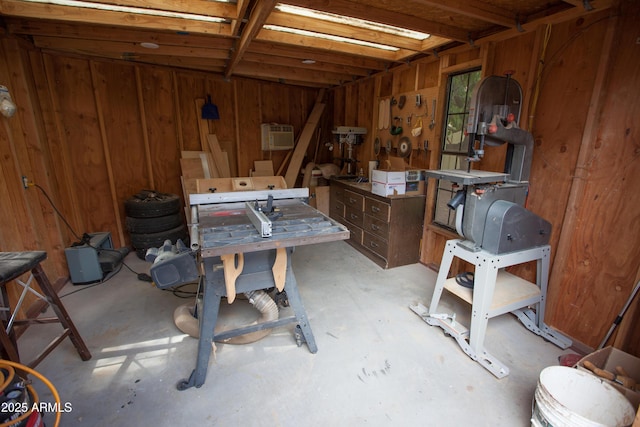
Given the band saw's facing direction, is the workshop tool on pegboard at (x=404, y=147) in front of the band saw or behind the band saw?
in front

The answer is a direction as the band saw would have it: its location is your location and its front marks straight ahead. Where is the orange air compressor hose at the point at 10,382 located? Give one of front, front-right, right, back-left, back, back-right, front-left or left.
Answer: left

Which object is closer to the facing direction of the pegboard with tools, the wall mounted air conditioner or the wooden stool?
the wooden stool

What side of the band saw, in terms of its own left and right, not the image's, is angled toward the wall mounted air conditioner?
front

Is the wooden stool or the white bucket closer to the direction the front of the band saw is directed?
the wooden stool

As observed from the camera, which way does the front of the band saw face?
facing away from the viewer and to the left of the viewer

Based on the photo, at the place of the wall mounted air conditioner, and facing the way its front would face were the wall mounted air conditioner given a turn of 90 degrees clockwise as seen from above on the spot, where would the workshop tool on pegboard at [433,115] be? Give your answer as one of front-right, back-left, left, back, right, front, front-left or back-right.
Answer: back-left

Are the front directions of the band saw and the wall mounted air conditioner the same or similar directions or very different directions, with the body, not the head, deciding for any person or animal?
very different directions

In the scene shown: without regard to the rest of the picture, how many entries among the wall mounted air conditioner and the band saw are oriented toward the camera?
1

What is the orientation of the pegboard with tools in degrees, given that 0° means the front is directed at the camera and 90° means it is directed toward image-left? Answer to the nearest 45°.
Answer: approximately 45°
